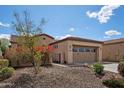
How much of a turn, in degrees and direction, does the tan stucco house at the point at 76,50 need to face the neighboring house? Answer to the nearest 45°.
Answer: approximately 90° to its left

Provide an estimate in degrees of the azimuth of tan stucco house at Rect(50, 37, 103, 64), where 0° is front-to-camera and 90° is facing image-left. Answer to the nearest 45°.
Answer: approximately 315°

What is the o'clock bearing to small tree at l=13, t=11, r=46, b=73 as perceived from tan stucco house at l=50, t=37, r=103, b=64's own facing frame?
The small tree is roughly at 2 o'clock from the tan stucco house.
